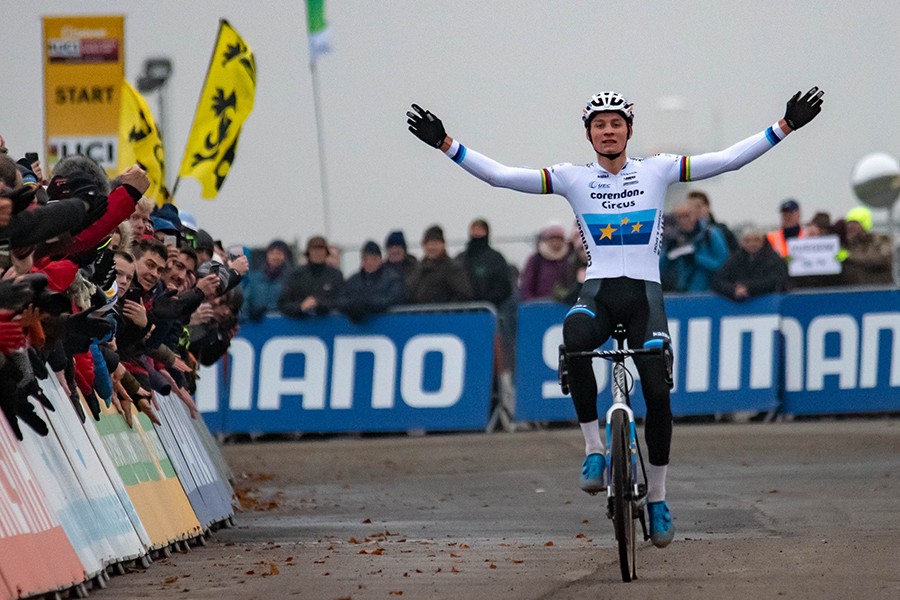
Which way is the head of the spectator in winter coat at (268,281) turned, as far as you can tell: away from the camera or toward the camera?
toward the camera

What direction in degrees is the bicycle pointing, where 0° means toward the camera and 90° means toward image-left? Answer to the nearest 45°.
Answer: approximately 0°

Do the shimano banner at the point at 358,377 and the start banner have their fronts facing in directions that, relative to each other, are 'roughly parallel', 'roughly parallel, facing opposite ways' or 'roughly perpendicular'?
roughly parallel

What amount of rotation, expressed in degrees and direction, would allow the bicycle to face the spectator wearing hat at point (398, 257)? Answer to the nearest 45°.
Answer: approximately 180°

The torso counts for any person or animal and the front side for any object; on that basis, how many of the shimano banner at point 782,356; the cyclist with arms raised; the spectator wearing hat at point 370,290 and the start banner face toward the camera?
4

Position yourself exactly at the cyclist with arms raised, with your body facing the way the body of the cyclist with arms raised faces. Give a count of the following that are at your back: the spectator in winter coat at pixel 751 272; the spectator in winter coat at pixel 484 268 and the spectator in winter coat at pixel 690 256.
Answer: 3

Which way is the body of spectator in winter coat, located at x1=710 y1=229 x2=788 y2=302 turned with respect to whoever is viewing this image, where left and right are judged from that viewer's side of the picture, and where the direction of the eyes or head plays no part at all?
facing the viewer

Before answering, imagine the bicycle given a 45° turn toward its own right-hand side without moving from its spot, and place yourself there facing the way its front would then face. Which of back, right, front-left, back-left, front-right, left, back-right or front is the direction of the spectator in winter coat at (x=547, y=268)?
back-right

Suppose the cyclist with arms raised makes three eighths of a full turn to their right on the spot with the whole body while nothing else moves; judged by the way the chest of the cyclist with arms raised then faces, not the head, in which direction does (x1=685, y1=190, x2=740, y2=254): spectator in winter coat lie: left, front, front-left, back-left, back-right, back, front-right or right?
front-right

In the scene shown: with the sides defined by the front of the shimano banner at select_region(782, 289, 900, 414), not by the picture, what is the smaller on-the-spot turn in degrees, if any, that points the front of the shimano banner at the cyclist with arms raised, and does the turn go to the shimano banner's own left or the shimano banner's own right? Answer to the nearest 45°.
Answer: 0° — it already faces them

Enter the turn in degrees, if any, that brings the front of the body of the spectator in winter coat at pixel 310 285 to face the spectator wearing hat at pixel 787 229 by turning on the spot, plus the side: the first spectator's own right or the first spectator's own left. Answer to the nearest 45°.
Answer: approximately 90° to the first spectator's own left

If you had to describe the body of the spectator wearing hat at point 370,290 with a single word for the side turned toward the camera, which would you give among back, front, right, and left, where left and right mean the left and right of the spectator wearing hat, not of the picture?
front

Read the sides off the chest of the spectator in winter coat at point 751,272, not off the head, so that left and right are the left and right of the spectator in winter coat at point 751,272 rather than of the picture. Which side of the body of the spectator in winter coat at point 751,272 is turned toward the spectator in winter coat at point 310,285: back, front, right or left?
right

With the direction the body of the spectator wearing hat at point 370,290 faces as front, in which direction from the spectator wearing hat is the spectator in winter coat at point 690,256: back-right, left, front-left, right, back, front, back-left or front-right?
left

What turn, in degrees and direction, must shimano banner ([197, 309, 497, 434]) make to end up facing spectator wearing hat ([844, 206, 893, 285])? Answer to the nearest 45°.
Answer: approximately 90° to its left

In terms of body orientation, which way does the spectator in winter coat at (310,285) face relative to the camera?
toward the camera

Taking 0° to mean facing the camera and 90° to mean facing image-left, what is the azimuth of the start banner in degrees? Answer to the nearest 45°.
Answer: approximately 0°

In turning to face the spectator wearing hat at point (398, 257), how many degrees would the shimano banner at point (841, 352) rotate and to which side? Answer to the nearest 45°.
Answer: approximately 90° to its right
